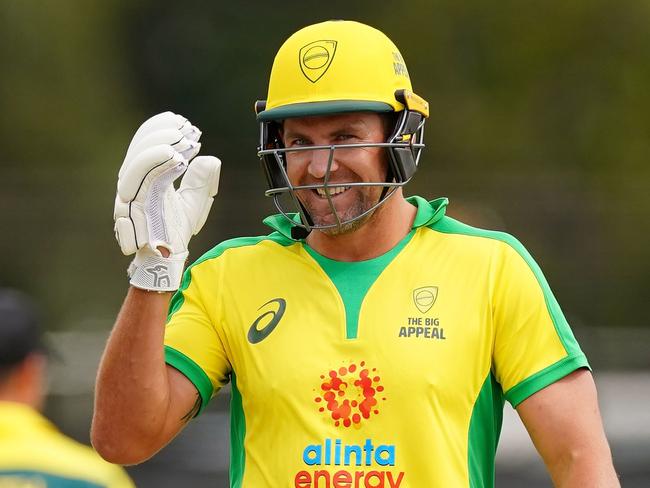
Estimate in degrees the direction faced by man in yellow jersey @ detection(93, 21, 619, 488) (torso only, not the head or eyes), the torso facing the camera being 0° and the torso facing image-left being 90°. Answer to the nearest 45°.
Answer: approximately 0°
